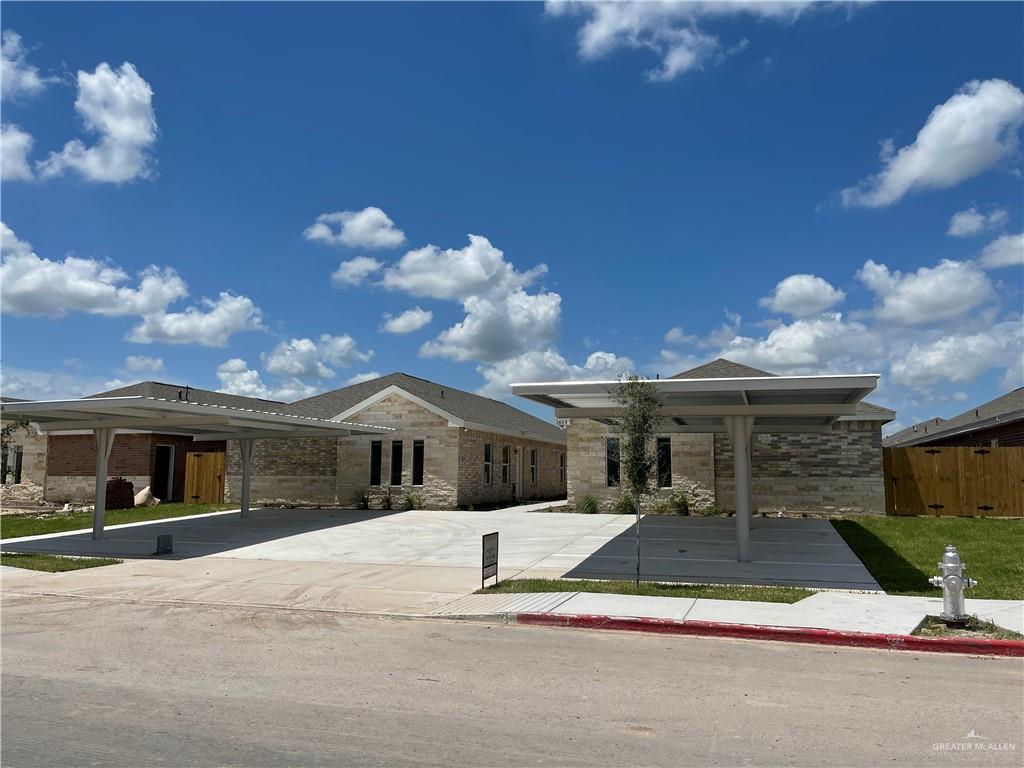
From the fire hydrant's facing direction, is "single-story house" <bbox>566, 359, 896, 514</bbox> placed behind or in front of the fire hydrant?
behind

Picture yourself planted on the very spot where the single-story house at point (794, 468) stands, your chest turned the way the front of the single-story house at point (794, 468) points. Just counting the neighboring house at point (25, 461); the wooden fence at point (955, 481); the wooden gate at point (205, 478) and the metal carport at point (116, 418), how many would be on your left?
1

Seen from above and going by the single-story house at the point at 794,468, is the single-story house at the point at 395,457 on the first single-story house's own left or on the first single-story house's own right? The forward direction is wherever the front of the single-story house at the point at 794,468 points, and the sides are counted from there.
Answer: on the first single-story house's own right

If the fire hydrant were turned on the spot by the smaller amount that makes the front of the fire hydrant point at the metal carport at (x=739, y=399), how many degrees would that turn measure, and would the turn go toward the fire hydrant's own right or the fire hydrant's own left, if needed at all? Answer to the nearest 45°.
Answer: approximately 135° to the fire hydrant's own right

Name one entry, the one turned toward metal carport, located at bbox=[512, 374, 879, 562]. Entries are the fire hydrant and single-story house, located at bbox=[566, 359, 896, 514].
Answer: the single-story house

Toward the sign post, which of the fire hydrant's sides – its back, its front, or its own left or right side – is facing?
right

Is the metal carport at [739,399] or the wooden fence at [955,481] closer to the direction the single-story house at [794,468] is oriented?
the metal carport

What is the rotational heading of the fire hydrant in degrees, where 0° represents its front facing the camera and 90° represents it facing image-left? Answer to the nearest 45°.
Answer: approximately 0°

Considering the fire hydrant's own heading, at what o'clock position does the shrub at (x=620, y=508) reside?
The shrub is roughly at 5 o'clock from the fire hydrant.

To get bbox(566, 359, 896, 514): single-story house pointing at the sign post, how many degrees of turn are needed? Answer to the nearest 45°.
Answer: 0° — it already faces it

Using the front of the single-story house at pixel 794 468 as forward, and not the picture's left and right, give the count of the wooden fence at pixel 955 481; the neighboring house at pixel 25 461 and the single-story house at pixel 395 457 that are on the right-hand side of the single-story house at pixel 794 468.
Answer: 2

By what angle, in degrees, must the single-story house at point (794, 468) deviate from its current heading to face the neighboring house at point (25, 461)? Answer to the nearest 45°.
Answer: approximately 90° to its right

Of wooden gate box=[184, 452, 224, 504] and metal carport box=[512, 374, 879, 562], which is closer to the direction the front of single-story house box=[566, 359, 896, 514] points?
the metal carport

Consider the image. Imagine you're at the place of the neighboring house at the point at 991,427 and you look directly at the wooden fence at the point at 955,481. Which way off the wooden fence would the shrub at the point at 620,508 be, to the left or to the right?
right
